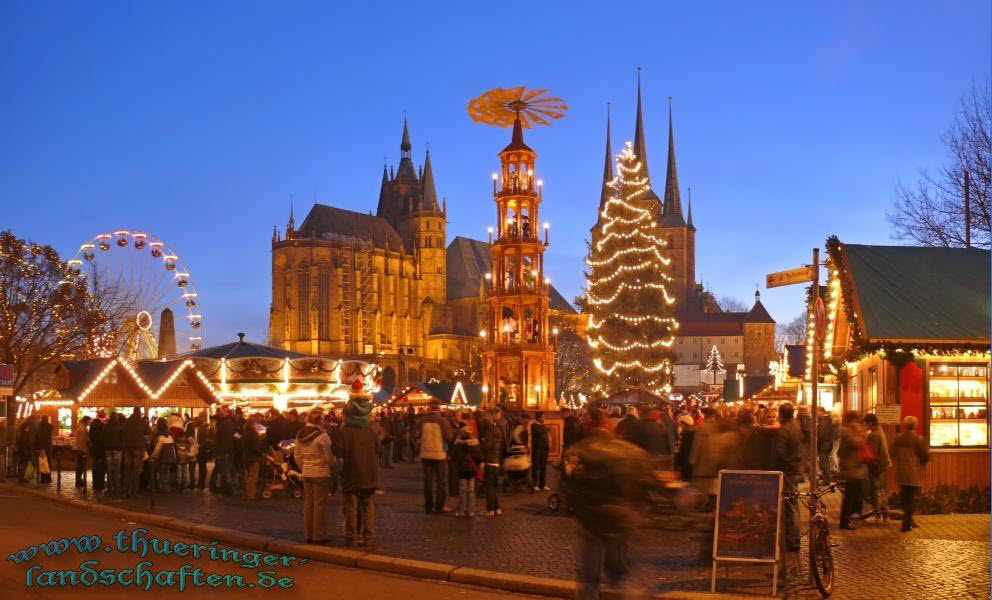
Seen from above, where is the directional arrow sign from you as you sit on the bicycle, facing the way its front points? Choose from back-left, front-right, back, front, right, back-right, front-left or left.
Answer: back

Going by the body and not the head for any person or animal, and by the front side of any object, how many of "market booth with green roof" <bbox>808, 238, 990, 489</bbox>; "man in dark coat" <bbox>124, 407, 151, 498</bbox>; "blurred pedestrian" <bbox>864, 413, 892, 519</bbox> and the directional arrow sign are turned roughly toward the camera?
2

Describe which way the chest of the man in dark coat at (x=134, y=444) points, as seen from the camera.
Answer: away from the camera

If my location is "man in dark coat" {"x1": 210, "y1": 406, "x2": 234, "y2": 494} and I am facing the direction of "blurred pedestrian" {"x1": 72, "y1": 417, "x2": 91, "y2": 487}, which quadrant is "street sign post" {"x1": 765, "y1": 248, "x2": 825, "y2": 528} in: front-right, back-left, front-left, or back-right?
back-left

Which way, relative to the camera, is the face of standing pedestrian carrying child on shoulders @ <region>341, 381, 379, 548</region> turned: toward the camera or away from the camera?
away from the camera

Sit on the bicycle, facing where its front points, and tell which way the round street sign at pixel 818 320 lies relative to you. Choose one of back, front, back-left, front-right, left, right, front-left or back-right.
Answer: back

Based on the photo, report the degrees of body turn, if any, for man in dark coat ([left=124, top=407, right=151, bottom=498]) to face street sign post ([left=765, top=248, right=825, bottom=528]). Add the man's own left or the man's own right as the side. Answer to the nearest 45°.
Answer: approximately 135° to the man's own right

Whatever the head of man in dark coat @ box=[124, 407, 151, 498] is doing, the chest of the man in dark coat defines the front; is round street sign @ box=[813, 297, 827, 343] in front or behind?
behind
